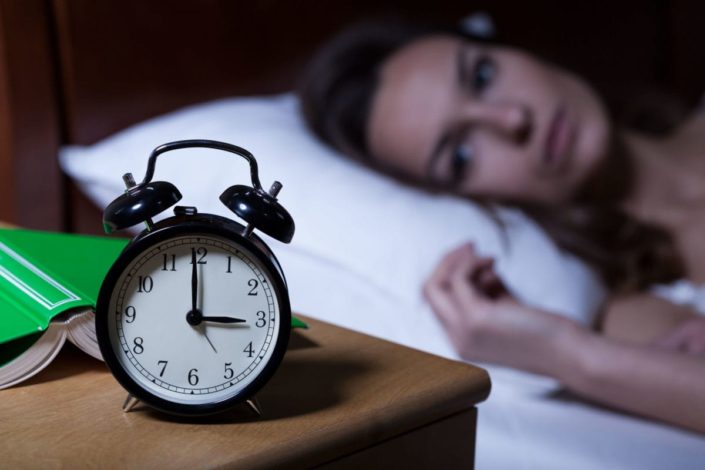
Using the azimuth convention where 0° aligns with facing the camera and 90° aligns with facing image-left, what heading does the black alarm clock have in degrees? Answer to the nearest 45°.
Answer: approximately 0°

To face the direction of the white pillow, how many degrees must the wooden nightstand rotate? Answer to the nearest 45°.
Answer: approximately 135° to its left

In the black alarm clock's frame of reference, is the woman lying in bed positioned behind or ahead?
behind

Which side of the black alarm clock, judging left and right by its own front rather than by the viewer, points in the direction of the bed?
back

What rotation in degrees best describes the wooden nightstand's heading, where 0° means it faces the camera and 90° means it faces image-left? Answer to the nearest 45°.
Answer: approximately 315°

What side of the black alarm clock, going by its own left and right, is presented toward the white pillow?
back

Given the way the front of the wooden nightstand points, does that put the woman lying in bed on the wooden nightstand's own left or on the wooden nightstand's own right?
on the wooden nightstand's own left
